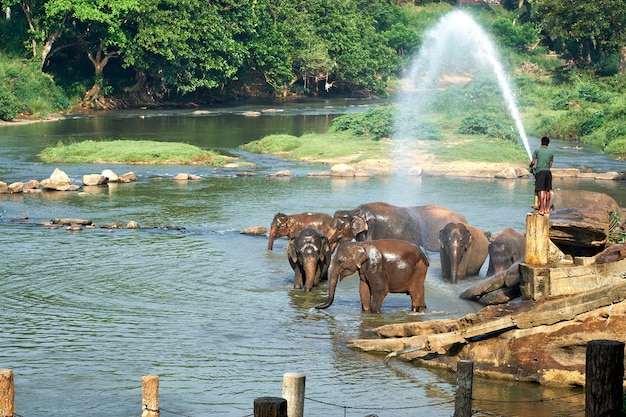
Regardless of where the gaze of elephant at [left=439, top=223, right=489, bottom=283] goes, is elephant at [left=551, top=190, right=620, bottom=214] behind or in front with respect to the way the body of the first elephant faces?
behind

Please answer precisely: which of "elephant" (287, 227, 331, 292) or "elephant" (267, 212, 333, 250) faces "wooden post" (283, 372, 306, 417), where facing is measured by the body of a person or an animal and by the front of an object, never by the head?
"elephant" (287, 227, 331, 292)

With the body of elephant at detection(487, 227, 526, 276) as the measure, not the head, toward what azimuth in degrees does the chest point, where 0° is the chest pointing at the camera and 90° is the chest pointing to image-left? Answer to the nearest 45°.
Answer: approximately 45°

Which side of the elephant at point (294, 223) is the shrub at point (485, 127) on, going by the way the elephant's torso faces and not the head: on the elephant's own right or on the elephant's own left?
on the elephant's own right

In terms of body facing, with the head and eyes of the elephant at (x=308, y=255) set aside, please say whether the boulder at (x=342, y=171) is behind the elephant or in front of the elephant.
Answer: behind

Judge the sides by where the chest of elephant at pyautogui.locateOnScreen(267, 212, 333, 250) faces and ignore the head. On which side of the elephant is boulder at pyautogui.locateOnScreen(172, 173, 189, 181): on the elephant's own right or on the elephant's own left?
on the elephant's own right

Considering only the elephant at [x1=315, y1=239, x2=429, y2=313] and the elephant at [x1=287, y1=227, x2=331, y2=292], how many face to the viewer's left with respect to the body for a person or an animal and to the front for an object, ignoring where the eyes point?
1

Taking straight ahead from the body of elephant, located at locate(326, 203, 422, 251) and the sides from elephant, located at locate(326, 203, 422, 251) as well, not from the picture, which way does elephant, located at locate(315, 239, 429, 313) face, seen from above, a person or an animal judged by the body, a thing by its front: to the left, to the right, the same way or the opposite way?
the same way

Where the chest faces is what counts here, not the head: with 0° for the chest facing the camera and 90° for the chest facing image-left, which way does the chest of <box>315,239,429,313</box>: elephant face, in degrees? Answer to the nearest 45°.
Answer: approximately 90°

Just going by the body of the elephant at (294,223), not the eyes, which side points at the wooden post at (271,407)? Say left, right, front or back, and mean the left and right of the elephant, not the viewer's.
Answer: left

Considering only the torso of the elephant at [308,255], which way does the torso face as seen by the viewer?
toward the camera

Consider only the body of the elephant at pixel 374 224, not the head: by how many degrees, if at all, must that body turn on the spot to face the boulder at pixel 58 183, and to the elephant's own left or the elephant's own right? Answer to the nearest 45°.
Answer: approximately 45° to the elephant's own right

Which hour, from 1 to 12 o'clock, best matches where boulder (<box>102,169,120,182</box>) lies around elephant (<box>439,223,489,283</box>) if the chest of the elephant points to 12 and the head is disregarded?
The boulder is roughly at 3 o'clock from the elephant.

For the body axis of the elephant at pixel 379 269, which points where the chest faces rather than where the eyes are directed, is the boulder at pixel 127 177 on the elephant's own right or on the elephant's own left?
on the elephant's own right

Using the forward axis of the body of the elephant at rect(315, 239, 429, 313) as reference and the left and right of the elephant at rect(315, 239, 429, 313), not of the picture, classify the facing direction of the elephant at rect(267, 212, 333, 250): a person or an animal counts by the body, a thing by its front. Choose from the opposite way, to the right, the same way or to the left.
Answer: the same way

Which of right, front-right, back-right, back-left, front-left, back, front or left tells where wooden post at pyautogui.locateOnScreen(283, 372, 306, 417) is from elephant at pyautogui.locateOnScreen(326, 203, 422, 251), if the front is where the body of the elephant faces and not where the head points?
left

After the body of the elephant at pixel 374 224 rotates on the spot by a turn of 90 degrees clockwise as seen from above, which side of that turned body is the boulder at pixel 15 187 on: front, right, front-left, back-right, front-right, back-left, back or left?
front-left
